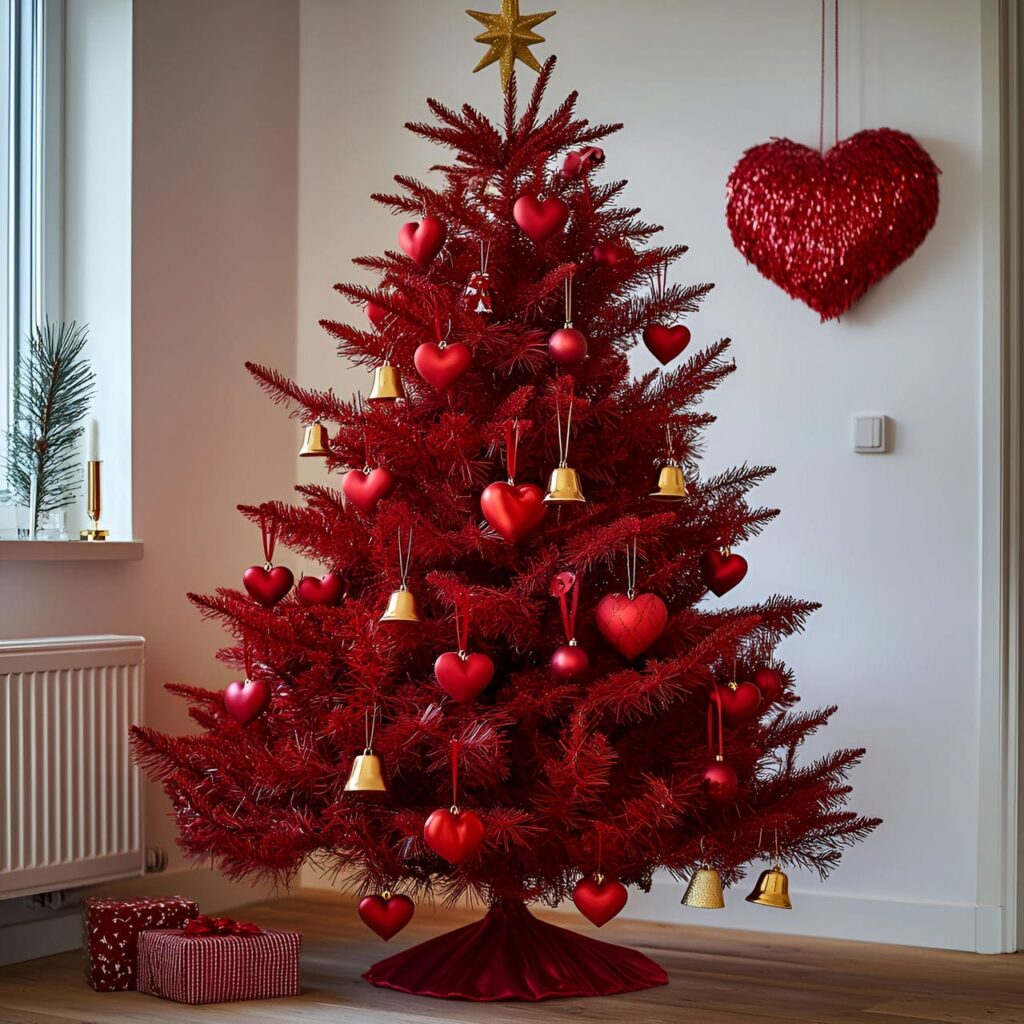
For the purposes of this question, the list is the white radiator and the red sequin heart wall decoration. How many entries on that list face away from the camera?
0

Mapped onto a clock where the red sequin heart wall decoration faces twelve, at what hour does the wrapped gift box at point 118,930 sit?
The wrapped gift box is roughly at 2 o'clock from the red sequin heart wall decoration.

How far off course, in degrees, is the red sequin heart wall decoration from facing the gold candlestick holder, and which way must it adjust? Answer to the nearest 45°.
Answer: approximately 90° to its right

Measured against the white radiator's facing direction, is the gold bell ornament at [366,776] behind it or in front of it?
in front

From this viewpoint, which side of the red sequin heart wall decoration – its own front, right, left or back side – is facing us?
front

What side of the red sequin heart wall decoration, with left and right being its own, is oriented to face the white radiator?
right

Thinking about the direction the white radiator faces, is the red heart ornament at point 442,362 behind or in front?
in front

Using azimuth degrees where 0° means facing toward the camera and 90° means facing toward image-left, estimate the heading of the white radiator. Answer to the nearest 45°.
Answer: approximately 315°
